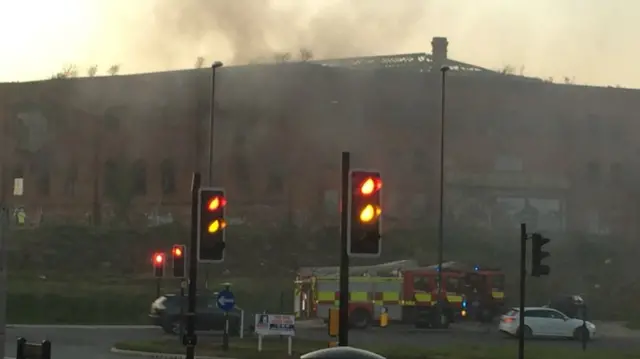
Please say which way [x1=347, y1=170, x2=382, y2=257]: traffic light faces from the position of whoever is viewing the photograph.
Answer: facing the viewer and to the right of the viewer

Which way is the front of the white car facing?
to the viewer's right

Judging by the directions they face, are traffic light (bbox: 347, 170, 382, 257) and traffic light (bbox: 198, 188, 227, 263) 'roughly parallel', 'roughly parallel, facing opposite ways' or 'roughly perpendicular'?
roughly parallel

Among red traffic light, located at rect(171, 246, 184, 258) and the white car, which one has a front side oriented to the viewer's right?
the white car

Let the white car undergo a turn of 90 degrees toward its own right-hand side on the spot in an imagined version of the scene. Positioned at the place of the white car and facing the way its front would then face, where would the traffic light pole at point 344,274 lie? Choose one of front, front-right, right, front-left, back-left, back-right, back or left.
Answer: front

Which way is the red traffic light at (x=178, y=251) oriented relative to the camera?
toward the camera
